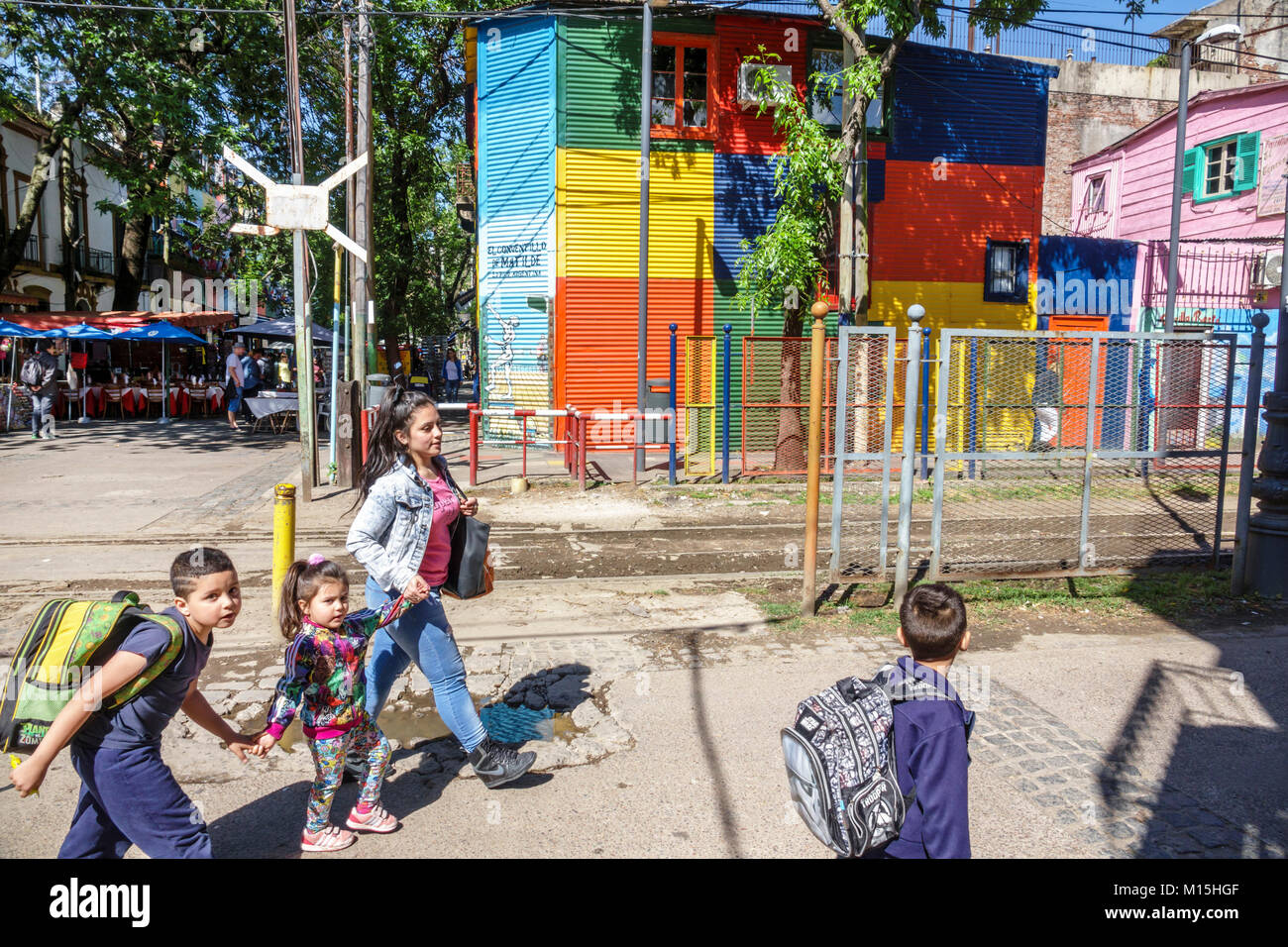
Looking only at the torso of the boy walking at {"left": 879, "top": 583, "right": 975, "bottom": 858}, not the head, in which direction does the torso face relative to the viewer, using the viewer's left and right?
facing away from the viewer and to the right of the viewer

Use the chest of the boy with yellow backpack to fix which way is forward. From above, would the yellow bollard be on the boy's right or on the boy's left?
on the boy's left

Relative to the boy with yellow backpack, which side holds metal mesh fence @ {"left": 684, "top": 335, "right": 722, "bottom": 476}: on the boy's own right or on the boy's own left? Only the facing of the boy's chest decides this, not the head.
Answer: on the boy's own left

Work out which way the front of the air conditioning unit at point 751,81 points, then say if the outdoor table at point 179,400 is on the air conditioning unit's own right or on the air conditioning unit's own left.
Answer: on the air conditioning unit's own right

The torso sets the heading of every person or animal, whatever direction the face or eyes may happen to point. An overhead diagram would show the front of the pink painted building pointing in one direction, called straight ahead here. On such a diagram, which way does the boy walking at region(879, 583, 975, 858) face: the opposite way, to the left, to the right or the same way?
the opposite way

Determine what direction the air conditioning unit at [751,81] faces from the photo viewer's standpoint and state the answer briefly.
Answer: facing the viewer

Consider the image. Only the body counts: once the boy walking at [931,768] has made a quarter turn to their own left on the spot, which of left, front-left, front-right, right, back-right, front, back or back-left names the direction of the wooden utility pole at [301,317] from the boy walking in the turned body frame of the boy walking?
front

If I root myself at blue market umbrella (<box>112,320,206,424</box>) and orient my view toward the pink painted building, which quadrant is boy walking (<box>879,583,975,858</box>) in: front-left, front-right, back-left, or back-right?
front-right

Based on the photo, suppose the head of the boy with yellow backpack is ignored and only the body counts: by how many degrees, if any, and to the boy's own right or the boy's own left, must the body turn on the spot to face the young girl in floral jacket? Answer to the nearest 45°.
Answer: approximately 45° to the boy's own left

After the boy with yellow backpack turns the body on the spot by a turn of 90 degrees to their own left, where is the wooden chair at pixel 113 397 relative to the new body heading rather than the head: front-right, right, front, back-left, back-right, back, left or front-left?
front

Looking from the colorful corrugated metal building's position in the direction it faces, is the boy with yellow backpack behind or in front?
in front

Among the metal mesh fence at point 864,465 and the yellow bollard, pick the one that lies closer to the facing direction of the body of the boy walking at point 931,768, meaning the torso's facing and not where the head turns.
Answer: the metal mesh fence

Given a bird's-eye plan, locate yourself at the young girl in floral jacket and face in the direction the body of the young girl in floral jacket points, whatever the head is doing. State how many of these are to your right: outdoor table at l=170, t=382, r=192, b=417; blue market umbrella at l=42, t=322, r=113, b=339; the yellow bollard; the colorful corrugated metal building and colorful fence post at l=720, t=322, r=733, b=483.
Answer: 0

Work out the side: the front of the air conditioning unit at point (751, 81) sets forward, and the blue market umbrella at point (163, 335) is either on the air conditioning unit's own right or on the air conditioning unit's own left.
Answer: on the air conditioning unit's own right

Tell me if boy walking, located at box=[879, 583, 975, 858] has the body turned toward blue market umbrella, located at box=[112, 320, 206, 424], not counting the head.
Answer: no

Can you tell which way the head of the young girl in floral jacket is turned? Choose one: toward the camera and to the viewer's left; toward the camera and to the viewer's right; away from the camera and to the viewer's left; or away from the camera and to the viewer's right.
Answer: toward the camera and to the viewer's right

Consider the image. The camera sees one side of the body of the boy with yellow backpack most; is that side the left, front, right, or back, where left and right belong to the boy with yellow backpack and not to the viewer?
right
